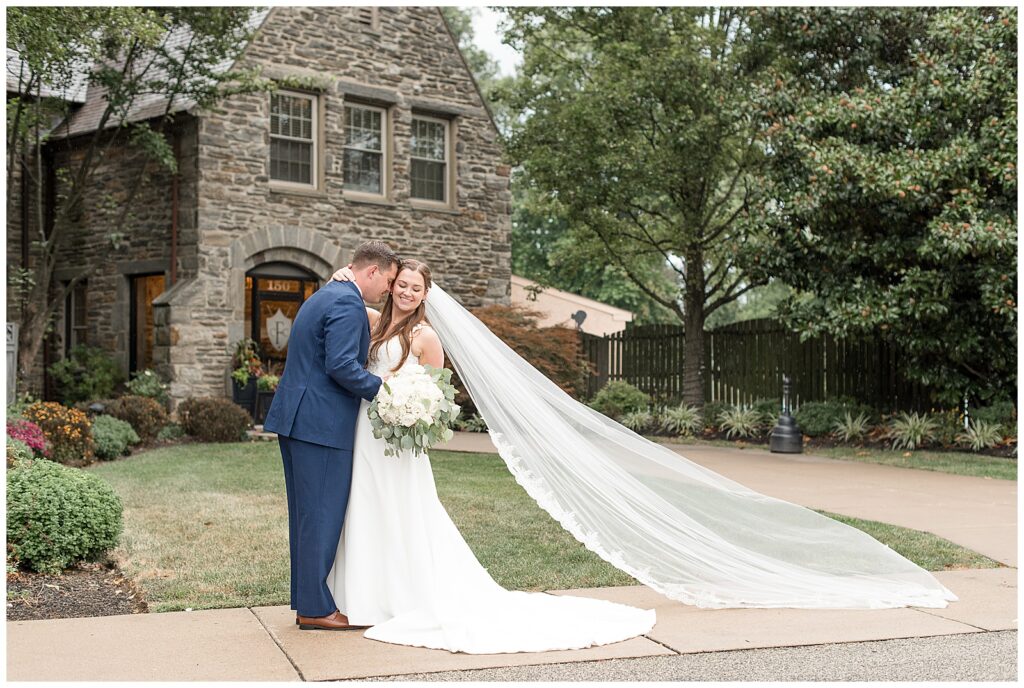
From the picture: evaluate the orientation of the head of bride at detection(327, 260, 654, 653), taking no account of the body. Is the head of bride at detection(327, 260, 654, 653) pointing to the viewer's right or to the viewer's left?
to the viewer's left

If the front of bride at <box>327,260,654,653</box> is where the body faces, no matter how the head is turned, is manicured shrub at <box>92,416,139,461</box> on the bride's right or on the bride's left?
on the bride's right

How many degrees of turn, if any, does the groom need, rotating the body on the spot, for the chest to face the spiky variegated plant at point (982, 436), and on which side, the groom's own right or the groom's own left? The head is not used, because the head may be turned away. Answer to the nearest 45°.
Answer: approximately 45° to the groom's own left

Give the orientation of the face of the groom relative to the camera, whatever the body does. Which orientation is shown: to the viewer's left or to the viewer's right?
to the viewer's right

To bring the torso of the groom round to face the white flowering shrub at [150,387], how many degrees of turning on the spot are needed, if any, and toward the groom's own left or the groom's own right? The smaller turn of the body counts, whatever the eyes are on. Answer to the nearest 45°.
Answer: approximately 90° to the groom's own left

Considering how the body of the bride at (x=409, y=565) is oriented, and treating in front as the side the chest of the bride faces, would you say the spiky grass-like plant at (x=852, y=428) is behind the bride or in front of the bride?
behind

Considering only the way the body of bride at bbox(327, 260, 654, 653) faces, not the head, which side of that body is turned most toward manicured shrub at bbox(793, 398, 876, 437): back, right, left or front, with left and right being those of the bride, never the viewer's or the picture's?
back

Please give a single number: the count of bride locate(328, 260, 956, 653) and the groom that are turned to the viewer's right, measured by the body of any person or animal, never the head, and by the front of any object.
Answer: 1

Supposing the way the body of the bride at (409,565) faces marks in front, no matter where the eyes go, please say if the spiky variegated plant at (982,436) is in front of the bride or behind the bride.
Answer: behind

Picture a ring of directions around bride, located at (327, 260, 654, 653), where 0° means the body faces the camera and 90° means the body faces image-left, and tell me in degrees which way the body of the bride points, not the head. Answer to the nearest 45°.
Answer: approximately 45°

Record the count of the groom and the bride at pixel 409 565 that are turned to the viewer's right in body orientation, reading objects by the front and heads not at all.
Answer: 1

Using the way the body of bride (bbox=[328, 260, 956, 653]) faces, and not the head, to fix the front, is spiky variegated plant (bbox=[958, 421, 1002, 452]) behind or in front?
behind

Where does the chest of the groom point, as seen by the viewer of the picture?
to the viewer's right
